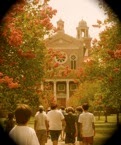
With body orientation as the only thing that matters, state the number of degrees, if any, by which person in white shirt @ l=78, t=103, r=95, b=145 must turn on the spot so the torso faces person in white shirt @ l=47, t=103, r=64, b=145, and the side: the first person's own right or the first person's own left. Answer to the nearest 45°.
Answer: approximately 45° to the first person's own left

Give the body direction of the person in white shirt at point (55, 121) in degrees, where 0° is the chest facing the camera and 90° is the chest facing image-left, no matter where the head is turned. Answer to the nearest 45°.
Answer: approximately 180°

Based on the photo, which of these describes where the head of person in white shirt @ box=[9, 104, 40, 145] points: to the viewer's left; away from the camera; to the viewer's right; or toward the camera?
away from the camera

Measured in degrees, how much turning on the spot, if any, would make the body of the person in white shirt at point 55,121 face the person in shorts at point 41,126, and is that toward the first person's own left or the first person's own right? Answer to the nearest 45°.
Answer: approximately 45° to the first person's own left

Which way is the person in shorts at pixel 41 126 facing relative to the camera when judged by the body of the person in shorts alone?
away from the camera

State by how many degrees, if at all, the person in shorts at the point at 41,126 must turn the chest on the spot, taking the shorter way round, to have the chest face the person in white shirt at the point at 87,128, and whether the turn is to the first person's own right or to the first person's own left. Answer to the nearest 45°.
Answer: approximately 135° to the first person's own right

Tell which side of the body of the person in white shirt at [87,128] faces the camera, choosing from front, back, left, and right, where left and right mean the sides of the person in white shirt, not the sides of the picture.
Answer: back

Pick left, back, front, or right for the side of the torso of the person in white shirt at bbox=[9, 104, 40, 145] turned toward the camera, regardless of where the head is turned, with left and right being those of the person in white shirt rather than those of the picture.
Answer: back

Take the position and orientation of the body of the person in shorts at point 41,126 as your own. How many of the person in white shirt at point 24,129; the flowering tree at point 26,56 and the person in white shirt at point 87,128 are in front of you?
1
